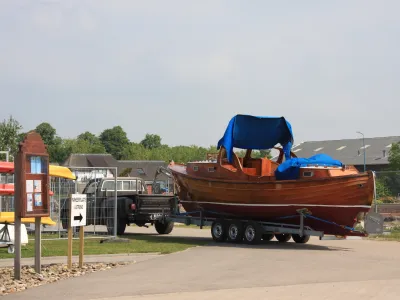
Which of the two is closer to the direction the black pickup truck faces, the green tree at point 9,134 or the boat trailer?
the green tree

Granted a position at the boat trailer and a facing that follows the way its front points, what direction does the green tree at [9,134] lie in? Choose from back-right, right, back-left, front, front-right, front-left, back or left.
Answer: front

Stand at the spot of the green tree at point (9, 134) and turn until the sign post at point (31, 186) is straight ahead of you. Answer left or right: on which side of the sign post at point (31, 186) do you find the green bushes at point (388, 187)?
left

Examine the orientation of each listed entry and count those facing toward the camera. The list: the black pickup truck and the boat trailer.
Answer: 0

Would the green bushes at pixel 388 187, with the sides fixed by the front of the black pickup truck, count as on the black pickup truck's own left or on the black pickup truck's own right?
on the black pickup truck's own right

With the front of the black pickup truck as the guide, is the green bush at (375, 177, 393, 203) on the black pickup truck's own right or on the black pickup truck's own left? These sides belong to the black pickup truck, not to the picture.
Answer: on the black pickup truck's own right

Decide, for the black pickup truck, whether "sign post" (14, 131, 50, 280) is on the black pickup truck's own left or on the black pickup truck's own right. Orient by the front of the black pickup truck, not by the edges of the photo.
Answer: on the black pickup truck's own left

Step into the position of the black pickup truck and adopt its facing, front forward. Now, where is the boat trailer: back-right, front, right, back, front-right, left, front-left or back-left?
back

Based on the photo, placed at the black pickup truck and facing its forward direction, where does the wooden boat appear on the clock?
The wooden boat is roughly at 6 o'clock from the black pickup truck.

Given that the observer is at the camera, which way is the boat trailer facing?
facing away from the viewer and to the left of the viewer

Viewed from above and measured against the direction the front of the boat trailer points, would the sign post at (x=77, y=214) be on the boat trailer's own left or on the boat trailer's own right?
on the boat trailer's own left

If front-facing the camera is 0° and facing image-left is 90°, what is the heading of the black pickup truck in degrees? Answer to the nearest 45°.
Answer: approximately 135°
